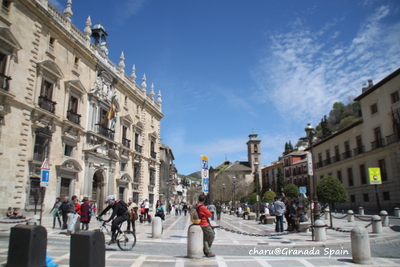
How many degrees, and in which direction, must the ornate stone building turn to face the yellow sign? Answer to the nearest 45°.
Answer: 0° — it already faces it

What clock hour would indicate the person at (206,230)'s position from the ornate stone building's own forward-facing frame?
The person is roughly at 1 o'clock from the ornate stone building.

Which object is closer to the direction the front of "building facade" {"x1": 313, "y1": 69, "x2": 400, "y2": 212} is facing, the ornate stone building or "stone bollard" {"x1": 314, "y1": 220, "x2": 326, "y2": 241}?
the ornate stone building

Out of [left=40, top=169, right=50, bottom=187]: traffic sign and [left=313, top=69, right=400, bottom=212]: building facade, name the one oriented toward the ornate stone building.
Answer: the building facade

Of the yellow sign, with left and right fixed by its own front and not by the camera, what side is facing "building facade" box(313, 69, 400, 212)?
back

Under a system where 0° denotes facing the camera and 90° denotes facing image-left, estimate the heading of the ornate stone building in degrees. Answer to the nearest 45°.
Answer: approximately 315°

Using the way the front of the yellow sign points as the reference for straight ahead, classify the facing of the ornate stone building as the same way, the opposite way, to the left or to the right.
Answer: to the left

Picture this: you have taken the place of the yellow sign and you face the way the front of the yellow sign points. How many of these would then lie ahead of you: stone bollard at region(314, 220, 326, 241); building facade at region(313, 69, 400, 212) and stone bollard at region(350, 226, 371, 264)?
2

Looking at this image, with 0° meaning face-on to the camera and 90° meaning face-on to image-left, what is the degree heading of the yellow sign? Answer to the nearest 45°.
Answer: approximately 0°

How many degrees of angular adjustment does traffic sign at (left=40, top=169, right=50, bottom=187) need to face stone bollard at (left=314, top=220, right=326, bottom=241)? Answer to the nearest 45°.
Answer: approximately 45° to its left

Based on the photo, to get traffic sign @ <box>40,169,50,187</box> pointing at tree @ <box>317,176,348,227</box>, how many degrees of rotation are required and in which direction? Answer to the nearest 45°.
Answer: approximately 90° to its left

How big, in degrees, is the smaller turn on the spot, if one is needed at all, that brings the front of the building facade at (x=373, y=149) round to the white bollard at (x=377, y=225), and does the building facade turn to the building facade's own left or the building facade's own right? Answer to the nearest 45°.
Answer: approximately 45° to the building facade's own left

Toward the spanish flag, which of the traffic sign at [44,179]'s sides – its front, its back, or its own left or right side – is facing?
back
